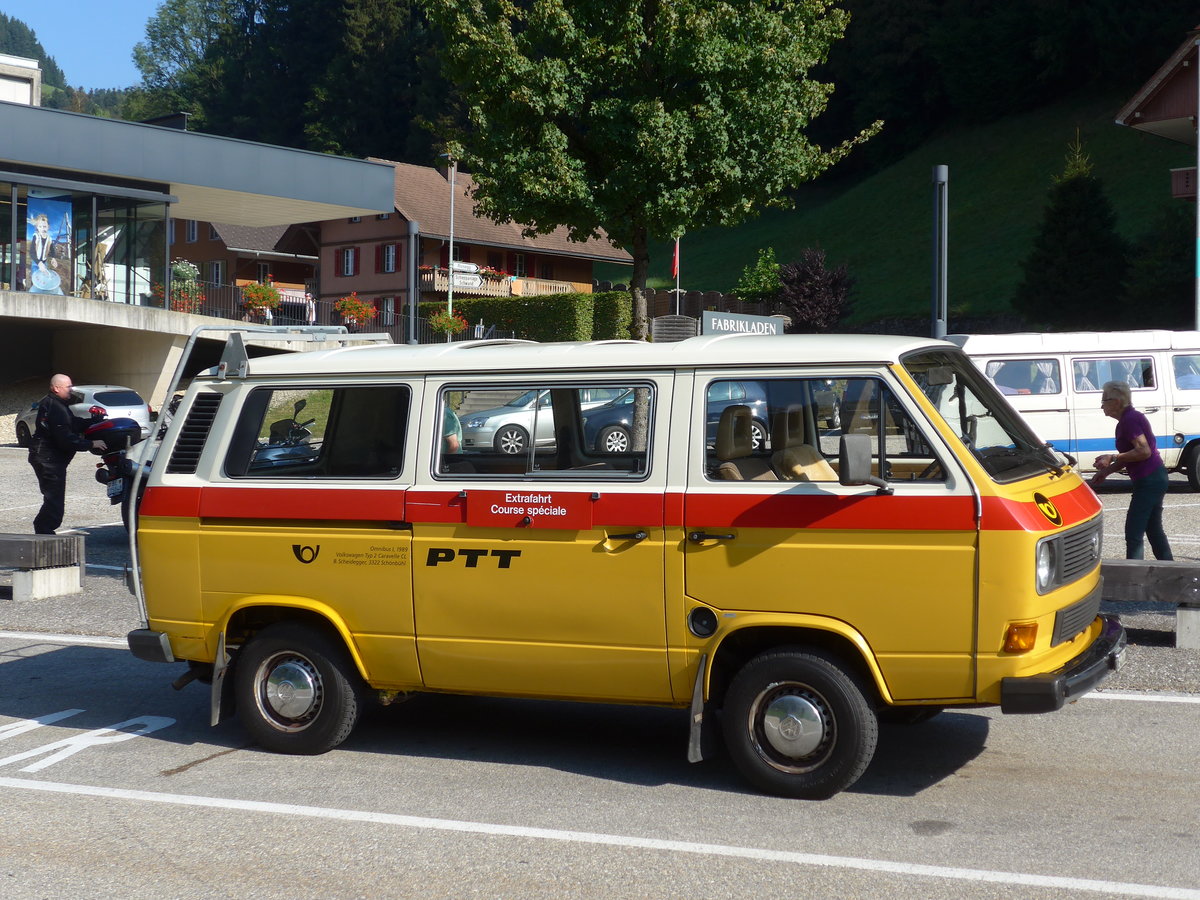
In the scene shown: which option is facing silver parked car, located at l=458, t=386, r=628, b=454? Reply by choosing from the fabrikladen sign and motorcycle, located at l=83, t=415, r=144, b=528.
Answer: the fabrikladen sign

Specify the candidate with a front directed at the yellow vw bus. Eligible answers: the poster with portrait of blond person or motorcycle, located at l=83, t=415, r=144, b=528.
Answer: the poster with portrait of blond person

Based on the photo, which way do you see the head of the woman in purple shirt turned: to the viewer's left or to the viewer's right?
to the viewer's left

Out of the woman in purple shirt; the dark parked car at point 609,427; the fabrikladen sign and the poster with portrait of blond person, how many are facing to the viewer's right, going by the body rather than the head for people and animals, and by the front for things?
0

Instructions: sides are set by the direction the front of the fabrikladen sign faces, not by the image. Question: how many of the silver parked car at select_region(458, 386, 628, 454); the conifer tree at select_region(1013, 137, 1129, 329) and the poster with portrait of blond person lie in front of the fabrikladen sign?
1

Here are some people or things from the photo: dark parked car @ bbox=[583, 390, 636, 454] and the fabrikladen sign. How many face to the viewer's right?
0

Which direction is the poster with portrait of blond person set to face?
toward the camera

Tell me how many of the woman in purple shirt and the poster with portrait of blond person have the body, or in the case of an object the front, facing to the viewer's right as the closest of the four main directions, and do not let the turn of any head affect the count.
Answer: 0

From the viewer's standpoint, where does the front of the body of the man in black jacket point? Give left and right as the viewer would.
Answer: facing to the right of the viewer

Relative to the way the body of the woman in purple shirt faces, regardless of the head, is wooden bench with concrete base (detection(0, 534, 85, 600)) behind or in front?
in front

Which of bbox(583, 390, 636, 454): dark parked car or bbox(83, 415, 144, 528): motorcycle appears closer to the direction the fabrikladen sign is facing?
the dark parked car

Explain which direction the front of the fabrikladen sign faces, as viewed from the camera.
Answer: facing the viewer

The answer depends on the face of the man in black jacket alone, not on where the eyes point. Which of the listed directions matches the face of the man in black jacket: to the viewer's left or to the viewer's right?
to the viewer's right

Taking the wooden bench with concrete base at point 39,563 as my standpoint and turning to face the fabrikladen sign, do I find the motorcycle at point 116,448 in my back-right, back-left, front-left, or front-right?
front-left

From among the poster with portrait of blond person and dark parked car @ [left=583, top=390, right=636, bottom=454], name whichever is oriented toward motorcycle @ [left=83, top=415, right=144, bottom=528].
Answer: the poster with portrait of blond person

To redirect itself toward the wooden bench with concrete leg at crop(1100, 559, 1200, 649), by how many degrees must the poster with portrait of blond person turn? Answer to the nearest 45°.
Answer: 0° — it already faces it

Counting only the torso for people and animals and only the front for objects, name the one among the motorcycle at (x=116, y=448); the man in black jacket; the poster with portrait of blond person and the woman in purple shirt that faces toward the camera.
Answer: the poster with portrait of blond person

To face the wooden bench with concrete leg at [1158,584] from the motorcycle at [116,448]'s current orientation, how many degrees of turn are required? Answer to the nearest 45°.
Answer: approximately 90° to its right

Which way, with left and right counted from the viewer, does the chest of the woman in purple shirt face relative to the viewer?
facing to the left of the viewer

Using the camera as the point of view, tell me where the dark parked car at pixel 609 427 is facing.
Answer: facing the viewer and to the left of the viewer

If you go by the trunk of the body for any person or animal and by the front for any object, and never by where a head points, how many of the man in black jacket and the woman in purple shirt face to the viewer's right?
1
